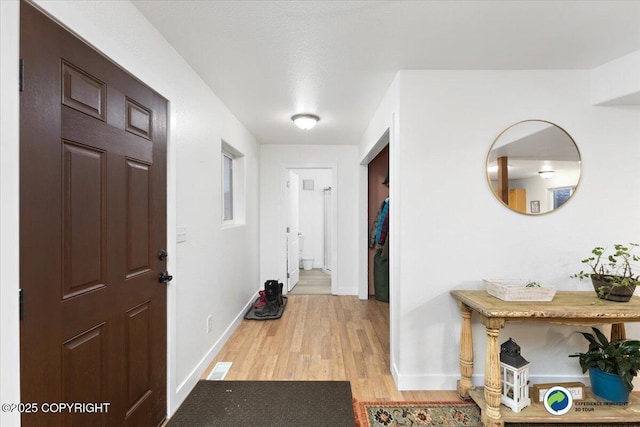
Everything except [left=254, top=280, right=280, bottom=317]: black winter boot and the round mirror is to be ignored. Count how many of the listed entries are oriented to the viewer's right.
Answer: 0

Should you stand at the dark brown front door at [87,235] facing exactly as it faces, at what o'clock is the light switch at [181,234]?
The light switch is roughly at 9 o'clock from the dark brown front door.

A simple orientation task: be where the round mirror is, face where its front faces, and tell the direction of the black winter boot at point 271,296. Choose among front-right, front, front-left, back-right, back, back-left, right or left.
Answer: right

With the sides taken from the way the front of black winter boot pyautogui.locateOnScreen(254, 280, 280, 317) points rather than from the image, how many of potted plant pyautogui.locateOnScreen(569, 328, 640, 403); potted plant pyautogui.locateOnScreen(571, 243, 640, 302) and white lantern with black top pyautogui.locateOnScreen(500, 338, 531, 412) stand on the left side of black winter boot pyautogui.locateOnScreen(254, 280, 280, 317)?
3

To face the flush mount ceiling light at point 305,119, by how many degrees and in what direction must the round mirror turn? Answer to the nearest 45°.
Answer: approximately 90° to its right

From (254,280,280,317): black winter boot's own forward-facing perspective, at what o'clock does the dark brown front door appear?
The dark brown front door is roughly at 11 o'clock from the black winter boot.

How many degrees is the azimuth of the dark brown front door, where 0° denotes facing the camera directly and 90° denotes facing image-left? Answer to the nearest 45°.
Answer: approximately 315°

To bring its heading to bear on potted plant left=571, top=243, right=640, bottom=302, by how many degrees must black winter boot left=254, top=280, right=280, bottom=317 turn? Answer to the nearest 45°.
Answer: approximately 90° to its left

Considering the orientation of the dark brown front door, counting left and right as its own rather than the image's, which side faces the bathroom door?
left

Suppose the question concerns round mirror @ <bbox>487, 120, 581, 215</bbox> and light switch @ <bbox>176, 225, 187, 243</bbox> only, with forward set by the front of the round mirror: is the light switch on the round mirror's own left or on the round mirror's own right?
on the round mirror's own right

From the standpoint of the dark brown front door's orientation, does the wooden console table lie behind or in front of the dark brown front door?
in front
